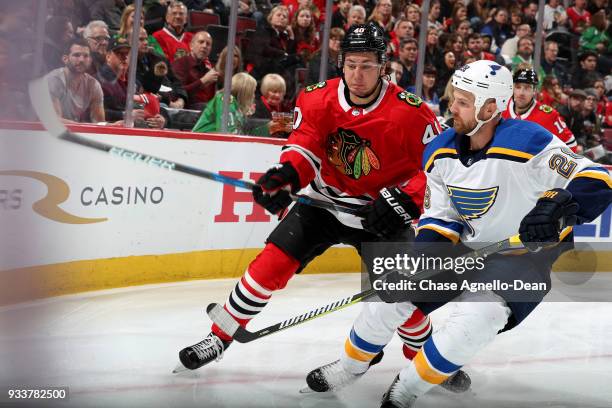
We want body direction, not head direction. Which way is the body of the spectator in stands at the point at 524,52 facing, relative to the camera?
toward the camera

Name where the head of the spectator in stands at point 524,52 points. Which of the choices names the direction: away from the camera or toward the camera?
toward the camera

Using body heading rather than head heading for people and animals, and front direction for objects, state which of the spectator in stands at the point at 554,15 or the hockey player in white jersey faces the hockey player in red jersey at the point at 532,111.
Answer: the spectator in stands

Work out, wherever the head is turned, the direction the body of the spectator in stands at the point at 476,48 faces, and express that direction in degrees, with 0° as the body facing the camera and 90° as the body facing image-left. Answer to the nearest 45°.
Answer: approximately 0°

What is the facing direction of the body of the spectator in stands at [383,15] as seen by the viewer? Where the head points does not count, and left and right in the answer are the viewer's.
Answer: facing the viewer

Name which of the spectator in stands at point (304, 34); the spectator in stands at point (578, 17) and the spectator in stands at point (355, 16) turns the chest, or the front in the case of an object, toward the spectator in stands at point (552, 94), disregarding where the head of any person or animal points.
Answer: the spectator in stands at point (578, 17)

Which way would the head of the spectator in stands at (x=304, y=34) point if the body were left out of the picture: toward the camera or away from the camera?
toward the camera

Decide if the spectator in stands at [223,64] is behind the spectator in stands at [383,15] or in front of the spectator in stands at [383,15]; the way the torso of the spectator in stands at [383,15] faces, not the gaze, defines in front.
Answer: in front

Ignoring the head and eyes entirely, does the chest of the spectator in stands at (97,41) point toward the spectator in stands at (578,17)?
no

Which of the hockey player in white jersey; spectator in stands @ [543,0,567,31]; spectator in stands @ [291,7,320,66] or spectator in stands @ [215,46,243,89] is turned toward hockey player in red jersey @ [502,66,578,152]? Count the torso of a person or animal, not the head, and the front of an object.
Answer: spectator in stands @ [543,0,567,31]

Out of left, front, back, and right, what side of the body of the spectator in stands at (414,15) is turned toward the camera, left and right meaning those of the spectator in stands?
front

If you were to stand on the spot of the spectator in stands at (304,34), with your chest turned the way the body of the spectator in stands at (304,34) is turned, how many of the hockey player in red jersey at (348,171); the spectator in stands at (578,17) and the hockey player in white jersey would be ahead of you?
2

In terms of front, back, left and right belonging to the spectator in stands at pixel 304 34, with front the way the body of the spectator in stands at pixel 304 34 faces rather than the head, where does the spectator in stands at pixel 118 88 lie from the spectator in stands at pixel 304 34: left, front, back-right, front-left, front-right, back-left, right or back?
front-right

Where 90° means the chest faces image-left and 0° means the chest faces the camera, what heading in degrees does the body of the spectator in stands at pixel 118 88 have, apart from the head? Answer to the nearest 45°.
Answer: approximately 315°

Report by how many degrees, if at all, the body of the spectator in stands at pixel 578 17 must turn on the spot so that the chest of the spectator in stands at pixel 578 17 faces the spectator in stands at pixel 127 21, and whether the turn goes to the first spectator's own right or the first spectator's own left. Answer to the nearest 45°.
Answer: approximately 45° to the first spectator's own right

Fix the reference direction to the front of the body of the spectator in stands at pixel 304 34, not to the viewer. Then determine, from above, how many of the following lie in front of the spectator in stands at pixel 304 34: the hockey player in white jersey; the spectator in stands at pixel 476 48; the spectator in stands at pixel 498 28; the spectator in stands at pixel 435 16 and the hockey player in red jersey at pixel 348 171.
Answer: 2

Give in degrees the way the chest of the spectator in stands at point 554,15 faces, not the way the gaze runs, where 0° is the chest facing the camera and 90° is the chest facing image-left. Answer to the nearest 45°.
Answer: approximately 0°
